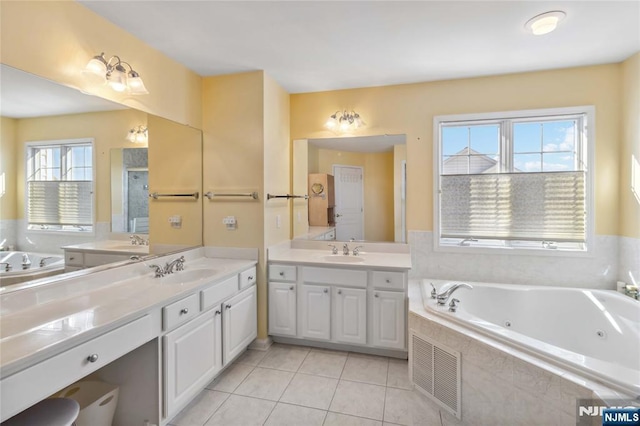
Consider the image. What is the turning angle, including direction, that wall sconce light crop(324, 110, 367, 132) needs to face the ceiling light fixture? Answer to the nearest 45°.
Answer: approximately 45° to its left

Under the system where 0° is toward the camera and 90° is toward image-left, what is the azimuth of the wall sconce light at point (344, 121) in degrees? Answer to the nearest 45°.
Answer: approximately 0°

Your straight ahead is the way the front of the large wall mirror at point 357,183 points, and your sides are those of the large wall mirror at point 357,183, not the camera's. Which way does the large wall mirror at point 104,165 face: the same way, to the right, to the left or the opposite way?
to the left

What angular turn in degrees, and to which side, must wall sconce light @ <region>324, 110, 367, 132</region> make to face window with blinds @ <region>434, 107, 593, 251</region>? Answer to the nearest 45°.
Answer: approximately 90° to its left

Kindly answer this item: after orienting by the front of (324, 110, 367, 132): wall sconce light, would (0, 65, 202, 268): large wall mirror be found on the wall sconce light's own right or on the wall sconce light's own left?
on the wall sconce light's own right

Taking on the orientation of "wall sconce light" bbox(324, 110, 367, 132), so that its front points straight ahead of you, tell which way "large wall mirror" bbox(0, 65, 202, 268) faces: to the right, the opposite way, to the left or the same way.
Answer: to the left

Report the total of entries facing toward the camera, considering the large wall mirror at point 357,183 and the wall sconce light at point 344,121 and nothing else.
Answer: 2

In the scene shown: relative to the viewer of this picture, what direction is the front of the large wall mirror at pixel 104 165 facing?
facing the viewer and to the right of the viewer

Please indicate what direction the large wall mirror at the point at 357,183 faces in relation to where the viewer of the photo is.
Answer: facing the viewer

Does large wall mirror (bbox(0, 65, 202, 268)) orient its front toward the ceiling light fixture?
yes

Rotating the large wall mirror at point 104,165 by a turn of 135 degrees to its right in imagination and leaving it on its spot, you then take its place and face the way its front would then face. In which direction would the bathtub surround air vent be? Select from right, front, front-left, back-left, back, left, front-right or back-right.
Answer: back-left
